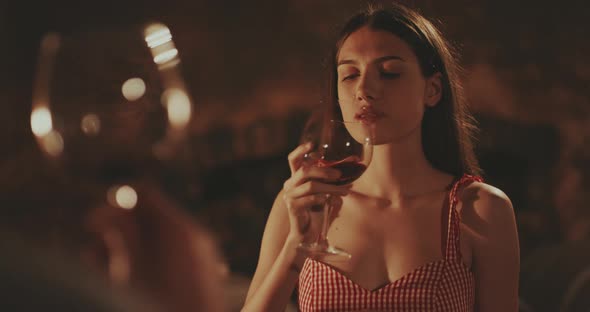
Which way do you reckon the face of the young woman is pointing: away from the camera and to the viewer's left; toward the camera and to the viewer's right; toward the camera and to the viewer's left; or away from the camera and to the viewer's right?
toward the camera and to the viewer's left

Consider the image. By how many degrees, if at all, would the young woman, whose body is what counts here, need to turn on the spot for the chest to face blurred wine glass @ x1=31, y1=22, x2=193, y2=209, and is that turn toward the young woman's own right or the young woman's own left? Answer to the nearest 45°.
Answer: approximately 45° to the young woman's own right

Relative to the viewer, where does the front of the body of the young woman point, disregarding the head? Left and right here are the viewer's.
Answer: facing the viewer
